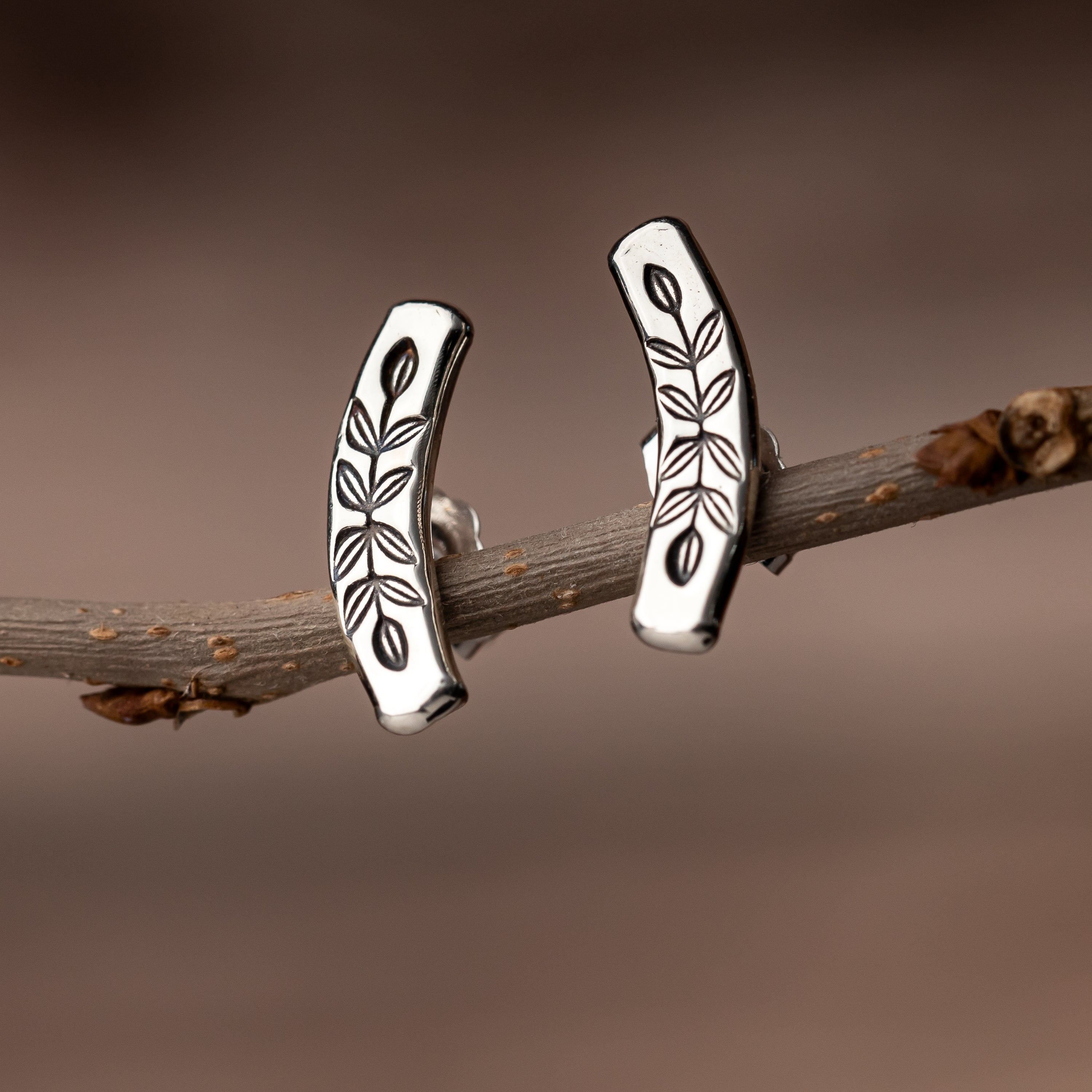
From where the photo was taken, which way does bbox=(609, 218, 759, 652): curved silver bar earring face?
toward the camera
